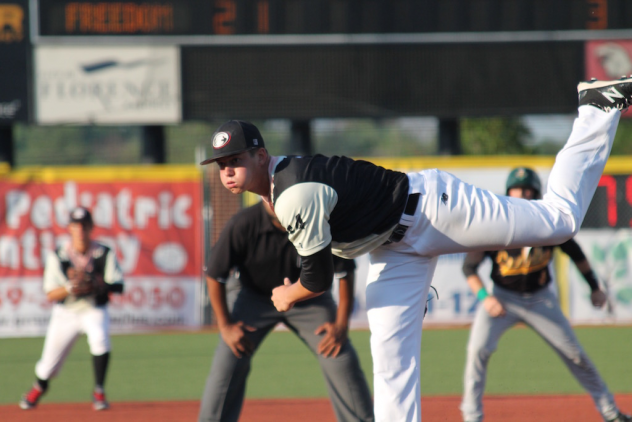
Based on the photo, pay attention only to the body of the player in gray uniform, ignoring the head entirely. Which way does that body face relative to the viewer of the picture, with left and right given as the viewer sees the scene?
facing the viewer

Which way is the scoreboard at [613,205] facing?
toward the camera

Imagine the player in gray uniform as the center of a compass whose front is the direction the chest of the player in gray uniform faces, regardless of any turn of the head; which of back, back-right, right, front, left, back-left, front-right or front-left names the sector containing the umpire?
front-right

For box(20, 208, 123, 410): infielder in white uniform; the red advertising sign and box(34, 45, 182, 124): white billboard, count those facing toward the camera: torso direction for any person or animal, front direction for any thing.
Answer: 3

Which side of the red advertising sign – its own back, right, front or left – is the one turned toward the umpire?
front

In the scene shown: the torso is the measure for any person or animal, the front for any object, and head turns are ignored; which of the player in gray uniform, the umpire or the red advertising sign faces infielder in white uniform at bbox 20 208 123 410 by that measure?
the red advertising sign

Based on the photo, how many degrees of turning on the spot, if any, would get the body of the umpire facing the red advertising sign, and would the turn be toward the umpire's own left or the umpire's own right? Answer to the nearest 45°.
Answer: approximately 180°

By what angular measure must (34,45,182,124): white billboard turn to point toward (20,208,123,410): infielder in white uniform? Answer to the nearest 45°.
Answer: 0° — it already faces them

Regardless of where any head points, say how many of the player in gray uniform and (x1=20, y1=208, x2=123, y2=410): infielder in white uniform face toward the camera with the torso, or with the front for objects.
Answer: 2

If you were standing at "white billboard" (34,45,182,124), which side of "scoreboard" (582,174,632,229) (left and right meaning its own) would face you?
right

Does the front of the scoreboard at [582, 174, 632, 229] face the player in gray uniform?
yes
